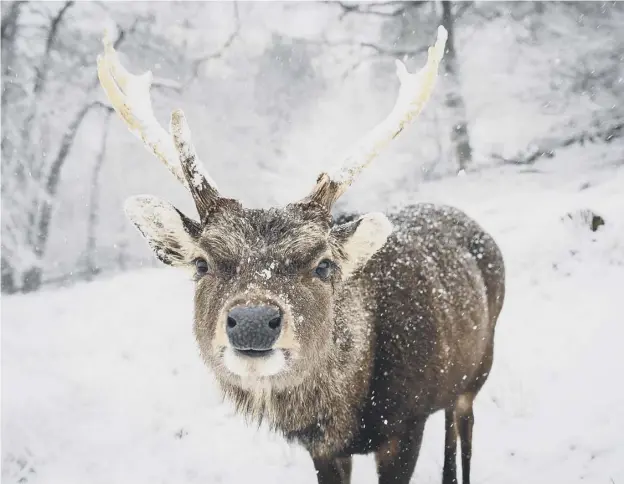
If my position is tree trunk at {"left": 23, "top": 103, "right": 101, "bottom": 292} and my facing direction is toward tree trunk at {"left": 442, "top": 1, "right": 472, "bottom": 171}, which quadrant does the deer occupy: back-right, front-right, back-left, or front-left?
front-right

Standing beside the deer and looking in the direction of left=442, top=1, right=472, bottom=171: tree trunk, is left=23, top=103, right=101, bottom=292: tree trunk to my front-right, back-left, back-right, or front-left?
front-left

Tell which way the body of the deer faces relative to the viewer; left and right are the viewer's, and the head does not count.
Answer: facing the viewer and to the left of the viewer

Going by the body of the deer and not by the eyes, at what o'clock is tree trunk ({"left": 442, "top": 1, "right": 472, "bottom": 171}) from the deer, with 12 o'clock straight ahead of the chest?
The tree trunk is roughly at 5 o'clock from the deer.

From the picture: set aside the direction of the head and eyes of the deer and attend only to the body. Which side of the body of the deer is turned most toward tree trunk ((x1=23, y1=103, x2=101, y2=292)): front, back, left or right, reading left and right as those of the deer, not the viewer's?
right

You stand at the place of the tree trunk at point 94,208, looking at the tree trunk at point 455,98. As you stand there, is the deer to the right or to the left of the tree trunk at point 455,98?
right

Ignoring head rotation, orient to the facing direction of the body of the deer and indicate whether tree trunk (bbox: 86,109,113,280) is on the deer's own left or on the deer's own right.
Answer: on the deer's own right
